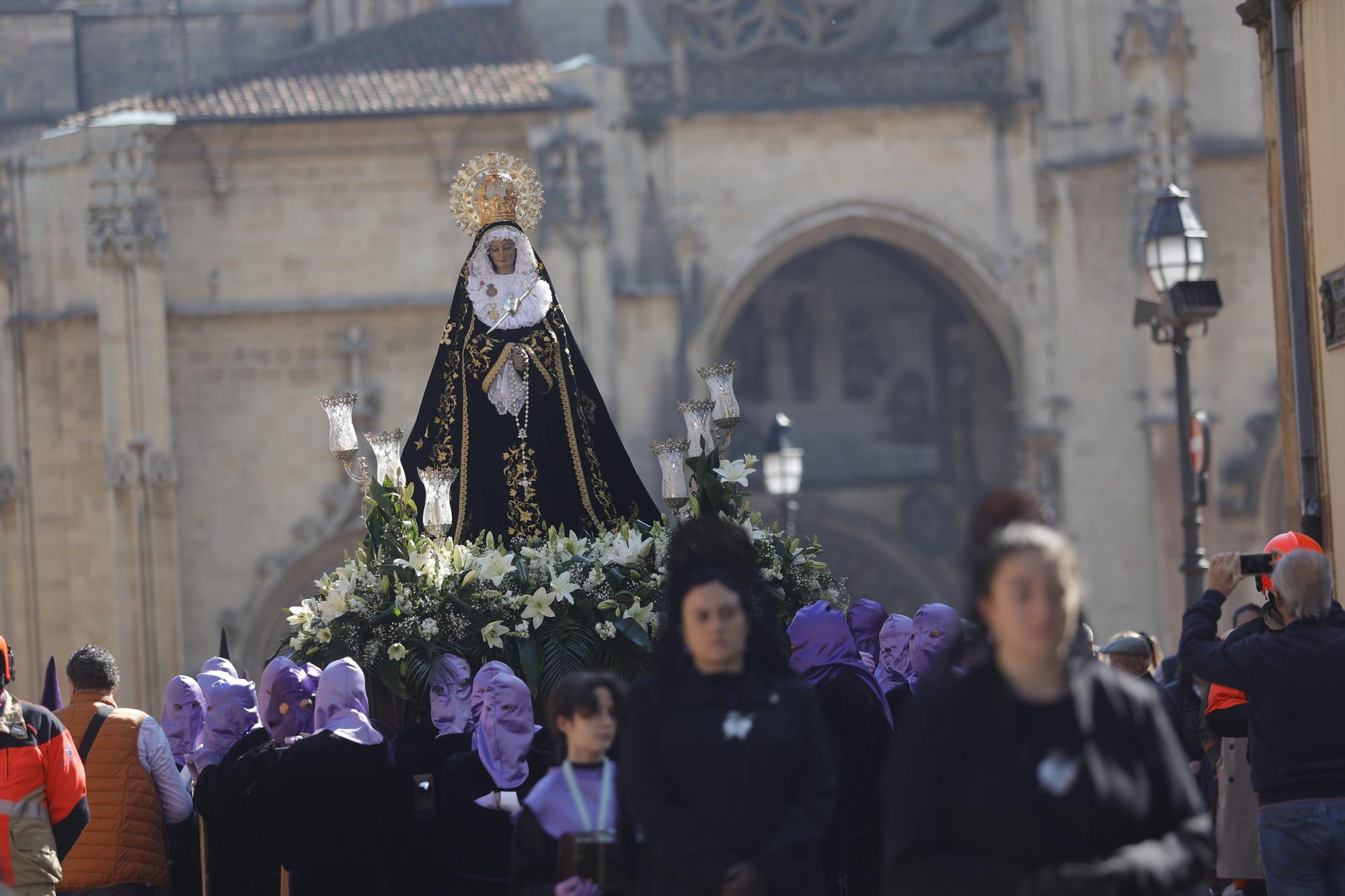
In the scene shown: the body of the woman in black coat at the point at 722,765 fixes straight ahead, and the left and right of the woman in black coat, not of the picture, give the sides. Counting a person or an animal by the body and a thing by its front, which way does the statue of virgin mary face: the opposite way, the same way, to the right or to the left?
the same way

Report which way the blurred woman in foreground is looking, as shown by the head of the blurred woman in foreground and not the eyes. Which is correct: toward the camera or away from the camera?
toward the camera

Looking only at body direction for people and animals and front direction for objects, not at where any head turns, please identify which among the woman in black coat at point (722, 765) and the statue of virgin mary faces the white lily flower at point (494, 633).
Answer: the statue of virgin mary

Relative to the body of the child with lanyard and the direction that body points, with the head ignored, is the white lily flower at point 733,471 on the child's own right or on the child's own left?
on the child's own left

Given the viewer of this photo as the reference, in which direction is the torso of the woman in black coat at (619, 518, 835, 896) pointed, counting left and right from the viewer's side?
facing the viewer

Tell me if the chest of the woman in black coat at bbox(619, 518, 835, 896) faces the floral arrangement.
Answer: no

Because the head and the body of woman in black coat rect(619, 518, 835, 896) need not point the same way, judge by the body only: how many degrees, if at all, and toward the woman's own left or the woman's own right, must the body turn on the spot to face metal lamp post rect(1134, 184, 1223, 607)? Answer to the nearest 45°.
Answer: approximately 180°

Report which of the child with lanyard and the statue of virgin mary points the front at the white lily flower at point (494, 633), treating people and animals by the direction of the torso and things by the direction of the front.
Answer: the statue of virgin mary

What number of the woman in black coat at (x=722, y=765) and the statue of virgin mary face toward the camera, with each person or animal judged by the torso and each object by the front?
2

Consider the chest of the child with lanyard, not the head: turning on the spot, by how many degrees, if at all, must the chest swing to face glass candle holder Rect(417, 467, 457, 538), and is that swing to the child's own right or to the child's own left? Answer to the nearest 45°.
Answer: approximately 135° to the child's own left

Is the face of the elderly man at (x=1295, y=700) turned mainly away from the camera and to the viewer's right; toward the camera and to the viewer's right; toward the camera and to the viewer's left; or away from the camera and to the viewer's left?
away from the camera and to the viewer's left

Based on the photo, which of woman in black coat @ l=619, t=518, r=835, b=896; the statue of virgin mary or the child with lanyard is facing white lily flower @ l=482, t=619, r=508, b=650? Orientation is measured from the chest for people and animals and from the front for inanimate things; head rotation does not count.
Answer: the statue of virgin mary

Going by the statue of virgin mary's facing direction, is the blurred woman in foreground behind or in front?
in front

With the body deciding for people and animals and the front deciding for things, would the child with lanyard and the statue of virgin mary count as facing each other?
no

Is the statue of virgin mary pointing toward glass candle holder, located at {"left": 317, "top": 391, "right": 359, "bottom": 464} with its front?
no

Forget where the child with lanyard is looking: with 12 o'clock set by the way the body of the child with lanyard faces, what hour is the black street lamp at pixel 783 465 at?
The black street lamp is roughly at 6 o'clock from the child with lanyard.
